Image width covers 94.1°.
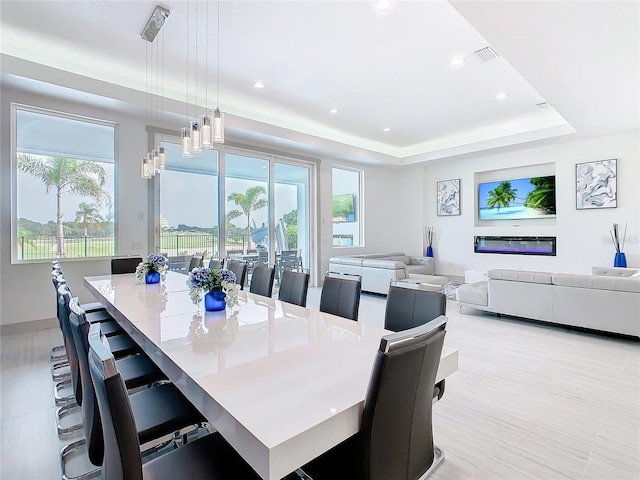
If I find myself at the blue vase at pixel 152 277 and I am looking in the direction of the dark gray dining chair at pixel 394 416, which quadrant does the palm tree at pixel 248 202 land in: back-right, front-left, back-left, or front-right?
back-left

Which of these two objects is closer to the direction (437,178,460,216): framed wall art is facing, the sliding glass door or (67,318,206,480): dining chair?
the dining chair

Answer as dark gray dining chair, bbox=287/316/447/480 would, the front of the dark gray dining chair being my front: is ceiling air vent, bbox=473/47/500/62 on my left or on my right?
on my right

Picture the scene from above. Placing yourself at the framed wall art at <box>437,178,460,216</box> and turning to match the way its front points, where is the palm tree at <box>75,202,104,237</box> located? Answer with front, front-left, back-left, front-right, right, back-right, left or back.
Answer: front-right

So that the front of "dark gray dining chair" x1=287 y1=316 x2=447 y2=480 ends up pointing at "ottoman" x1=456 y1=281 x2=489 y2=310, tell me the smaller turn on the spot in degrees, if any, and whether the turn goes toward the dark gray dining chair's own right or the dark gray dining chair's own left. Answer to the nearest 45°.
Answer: approximately 45° to the dark gray dining chair's own right

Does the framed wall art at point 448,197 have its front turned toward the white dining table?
yes

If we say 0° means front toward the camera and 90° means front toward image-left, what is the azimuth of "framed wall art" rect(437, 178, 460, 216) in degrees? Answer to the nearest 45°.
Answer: approximately 0°

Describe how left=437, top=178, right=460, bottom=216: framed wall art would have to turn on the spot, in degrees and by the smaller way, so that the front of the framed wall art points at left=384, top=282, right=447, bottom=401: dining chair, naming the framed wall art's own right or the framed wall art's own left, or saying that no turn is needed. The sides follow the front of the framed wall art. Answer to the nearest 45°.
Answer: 0° — it already faces it

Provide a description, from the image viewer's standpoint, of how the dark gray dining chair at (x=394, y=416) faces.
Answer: facing away from the viewer and to the left of the viewer

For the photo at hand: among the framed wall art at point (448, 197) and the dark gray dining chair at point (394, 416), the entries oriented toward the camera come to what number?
1
